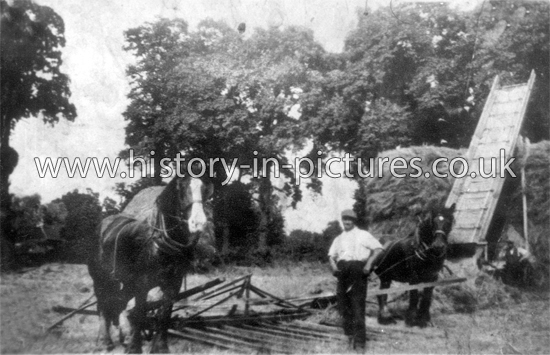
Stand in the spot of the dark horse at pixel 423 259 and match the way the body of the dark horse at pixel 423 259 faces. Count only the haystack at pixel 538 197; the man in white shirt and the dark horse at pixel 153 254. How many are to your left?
1

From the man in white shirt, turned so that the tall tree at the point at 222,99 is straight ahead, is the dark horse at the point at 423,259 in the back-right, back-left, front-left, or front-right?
front-right

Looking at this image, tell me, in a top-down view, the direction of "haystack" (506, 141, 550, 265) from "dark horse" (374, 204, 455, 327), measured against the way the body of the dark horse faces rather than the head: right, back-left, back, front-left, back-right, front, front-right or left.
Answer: left

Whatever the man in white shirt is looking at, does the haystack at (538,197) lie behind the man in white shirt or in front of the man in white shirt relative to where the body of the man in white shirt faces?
behind

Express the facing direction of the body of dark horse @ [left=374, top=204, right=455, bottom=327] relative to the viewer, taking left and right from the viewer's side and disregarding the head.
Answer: facing the viewer and to the right of the viewer

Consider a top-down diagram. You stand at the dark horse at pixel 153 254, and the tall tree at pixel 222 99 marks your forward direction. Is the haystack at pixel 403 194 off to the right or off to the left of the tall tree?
right

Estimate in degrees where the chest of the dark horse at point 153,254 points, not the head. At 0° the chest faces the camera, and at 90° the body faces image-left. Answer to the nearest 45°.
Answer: approximately 315°

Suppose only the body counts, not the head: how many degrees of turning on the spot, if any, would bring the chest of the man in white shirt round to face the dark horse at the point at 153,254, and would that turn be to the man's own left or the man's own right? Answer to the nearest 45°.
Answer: approximately 90° to the man's own right

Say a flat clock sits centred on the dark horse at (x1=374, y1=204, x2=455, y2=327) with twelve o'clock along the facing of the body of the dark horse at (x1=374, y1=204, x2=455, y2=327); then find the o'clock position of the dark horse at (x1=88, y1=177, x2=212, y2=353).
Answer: the dark horse at (x1=88, y1=177, x2=212, y2=353) is roughly at 3 o'clock from the dark horse at (x1=374, y1=204, x2=455, y2=327).

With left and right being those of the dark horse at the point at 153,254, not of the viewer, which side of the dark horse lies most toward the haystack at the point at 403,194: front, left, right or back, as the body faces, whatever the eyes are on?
left

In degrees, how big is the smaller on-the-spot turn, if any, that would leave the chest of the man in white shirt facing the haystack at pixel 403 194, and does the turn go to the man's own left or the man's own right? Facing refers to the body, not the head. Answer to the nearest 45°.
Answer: approximately 180°

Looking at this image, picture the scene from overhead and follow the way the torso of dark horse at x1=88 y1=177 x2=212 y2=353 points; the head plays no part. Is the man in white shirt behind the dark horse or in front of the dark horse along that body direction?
in front

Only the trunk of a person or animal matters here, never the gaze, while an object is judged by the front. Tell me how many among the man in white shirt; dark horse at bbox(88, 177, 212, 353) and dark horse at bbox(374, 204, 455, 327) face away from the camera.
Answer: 0

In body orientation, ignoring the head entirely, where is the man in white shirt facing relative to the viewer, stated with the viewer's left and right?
facing the viewer
